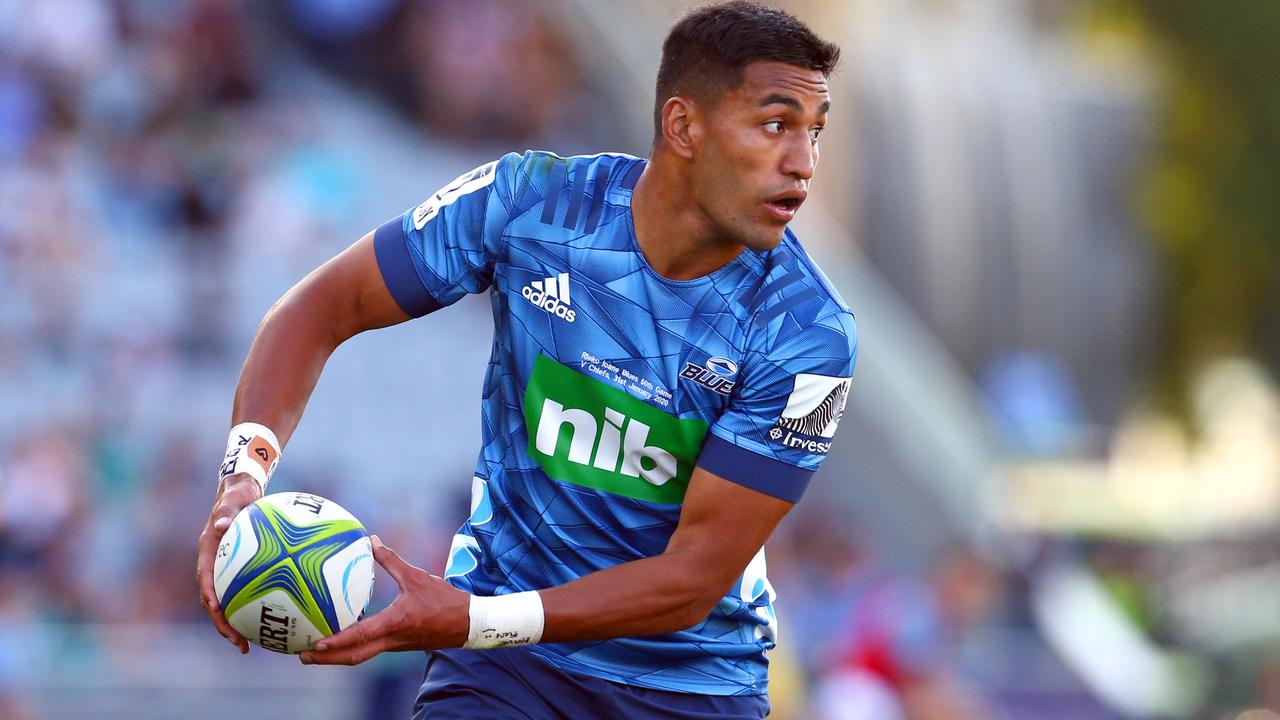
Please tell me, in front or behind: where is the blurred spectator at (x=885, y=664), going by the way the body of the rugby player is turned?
behind

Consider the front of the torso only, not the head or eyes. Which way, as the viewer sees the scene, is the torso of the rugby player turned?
toward the camera
